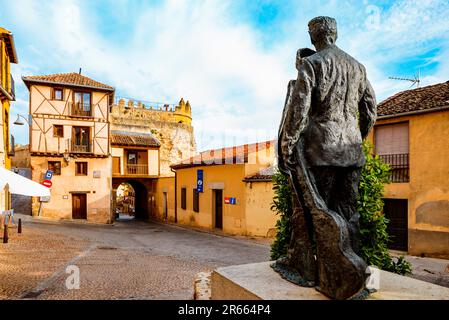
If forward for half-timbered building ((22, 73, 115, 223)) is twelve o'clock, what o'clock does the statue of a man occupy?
The statue of a man is roughly at 12 o'clock from the half-timbered building.

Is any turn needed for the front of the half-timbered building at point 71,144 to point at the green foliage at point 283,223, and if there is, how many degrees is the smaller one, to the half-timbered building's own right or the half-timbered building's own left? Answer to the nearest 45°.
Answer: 0° — it already faces it

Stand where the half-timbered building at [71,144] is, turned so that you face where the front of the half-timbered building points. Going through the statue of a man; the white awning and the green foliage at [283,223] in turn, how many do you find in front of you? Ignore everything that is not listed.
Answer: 3

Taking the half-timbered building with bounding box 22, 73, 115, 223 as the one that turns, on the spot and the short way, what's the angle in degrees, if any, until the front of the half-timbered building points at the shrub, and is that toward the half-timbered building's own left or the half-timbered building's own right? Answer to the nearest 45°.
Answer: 0° — it already faces it

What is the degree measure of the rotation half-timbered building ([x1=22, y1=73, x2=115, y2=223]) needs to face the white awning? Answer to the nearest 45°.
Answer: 0° — it already faces it

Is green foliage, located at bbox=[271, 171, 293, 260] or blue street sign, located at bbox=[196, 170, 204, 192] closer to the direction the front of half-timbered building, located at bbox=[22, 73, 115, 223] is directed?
the green foliage

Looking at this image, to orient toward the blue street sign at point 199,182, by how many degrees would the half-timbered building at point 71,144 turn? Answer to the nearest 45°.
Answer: approximately 45° to its left

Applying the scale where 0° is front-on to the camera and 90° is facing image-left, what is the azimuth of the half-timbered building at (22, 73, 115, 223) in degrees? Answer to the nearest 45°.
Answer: approximately 0°
